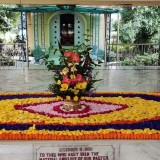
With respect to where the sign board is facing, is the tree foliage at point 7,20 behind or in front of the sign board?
behind

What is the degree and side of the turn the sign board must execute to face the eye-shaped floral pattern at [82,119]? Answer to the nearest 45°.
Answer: approximately 180°

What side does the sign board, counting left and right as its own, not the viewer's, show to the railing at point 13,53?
back

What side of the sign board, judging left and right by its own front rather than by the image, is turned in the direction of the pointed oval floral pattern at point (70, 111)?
back

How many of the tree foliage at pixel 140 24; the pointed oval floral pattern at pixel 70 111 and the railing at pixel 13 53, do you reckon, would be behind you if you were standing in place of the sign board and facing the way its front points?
3

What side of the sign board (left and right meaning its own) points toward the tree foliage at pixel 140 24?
back

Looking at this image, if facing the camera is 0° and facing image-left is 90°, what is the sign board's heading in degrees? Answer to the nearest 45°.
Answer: approximately 0°

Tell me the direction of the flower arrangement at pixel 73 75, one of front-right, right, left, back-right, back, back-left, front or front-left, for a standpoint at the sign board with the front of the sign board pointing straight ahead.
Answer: back
